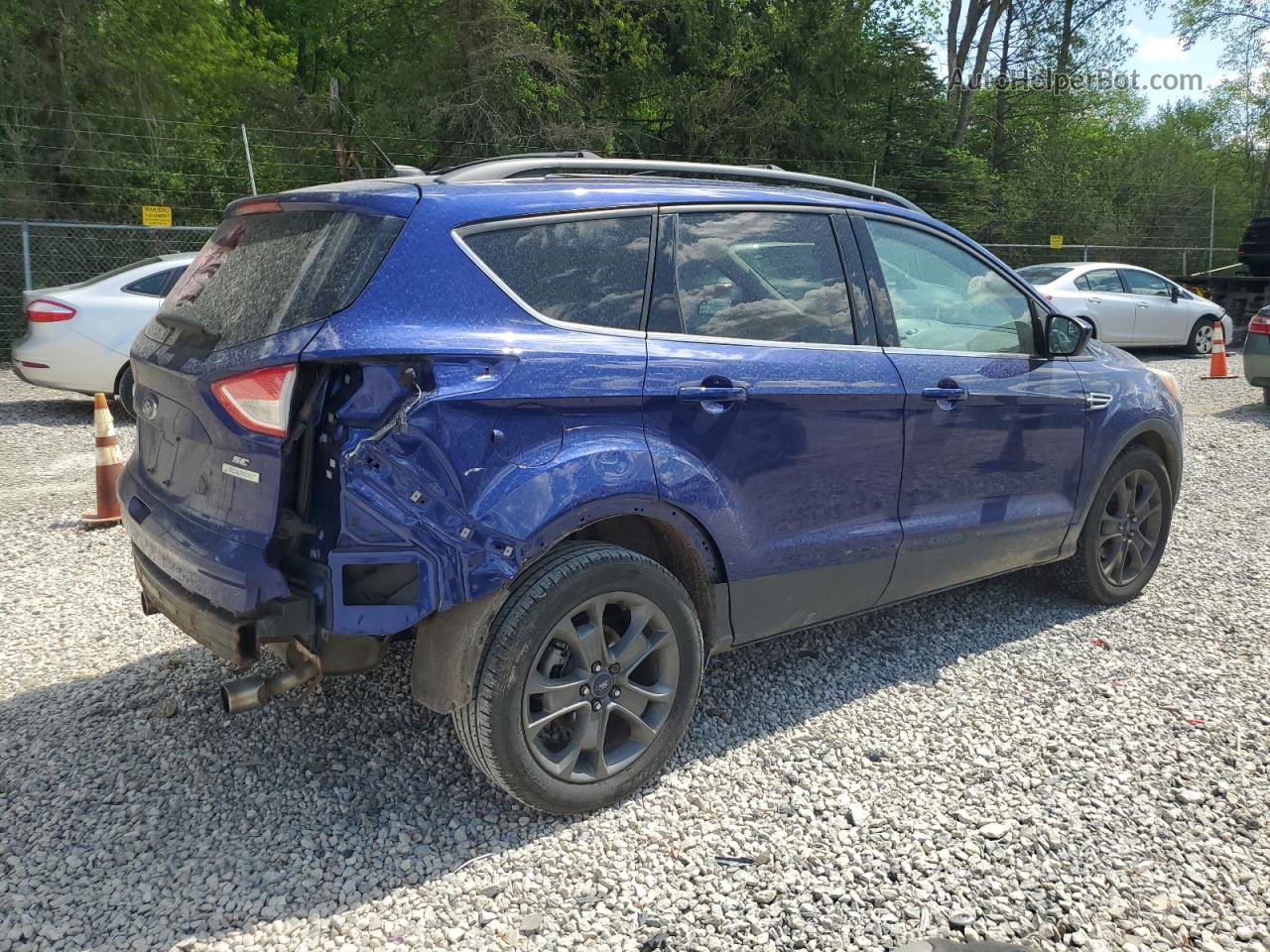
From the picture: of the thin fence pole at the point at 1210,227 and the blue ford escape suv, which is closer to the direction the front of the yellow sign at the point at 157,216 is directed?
the blue ford escape suv

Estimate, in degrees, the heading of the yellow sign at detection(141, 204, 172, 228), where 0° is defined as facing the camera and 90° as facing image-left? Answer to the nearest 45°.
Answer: approximately 0°

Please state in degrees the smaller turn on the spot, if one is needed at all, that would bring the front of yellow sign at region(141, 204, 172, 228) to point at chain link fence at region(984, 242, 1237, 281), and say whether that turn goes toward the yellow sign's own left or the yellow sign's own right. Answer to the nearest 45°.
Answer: approximately 90° to the yellow sign's own left

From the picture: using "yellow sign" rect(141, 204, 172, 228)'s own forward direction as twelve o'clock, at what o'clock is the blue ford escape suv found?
The blue ford escape suv is roughly at 12 o'clock from the yellow sign.

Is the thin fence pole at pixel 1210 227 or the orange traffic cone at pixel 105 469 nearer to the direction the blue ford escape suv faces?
the thin fence pole

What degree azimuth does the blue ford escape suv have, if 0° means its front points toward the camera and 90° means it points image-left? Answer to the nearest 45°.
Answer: approximately 225°

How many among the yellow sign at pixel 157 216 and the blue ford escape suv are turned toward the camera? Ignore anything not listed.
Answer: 1

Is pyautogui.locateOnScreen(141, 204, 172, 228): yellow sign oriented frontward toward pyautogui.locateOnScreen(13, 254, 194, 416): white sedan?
yes

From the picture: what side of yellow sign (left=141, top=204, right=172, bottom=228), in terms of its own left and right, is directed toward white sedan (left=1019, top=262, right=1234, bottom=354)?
left
